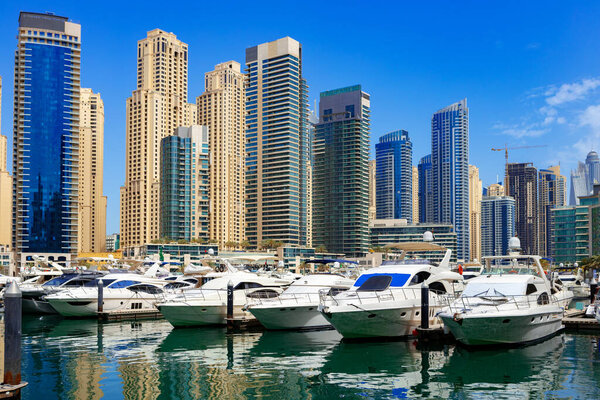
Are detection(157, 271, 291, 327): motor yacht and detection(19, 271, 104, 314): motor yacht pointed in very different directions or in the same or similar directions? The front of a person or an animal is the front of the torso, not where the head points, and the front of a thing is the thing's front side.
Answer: same or similar directions

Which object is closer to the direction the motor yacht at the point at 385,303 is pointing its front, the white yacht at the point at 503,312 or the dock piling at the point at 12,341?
the dock piling

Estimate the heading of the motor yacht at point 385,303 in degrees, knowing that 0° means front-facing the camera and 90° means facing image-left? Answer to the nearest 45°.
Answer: approximately 45°

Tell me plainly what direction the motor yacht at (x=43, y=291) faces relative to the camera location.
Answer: facing the viewer and to the left of the viewer

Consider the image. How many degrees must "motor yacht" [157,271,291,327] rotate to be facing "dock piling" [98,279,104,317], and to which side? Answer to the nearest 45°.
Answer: approximately 90° to its right

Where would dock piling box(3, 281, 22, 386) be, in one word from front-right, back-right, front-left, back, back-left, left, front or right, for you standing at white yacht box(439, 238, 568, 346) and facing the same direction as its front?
front

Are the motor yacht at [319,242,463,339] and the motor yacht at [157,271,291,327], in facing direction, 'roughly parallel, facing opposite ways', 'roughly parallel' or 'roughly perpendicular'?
roughly parallel

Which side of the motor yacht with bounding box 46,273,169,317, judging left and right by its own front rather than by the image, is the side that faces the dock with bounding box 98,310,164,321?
left

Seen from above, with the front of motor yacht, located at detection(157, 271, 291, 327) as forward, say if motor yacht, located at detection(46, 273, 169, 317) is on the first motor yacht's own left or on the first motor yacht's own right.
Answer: on the first motor yacht's own right

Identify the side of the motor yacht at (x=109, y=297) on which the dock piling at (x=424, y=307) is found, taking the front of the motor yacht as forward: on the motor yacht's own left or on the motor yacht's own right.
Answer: on the motor yacht's own left

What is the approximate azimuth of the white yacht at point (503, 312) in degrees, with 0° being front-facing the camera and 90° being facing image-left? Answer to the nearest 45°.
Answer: approximately 45°

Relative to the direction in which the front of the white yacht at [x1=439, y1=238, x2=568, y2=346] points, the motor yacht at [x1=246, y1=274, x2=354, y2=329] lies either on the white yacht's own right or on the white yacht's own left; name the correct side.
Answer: on the white yacht's own right

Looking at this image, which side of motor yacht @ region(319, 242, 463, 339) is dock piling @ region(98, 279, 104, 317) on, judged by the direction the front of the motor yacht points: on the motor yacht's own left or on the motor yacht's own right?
on the motor yacht's own right
